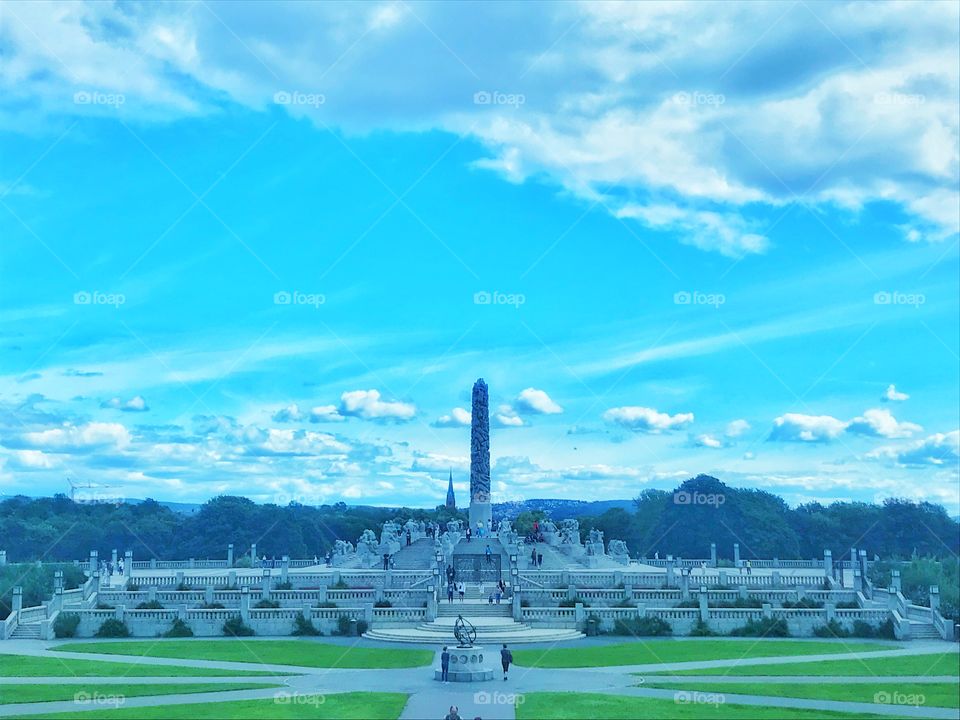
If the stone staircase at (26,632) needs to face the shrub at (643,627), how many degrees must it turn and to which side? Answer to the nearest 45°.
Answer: approximately 45° to its left

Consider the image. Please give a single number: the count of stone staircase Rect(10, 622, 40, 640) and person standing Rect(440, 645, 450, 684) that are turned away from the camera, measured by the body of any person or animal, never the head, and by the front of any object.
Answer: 1

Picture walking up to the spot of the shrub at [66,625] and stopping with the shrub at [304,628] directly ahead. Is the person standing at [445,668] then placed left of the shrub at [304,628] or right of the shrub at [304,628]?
right

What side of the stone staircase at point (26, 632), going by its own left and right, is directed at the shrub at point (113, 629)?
left

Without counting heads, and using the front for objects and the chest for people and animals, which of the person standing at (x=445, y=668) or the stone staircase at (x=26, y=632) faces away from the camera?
the person standing

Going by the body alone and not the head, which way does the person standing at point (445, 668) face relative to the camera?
away from the camera

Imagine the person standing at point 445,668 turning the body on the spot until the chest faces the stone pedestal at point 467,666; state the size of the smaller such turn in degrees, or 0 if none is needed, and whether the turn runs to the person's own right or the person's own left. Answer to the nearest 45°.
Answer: approximately 90° to the person's own right

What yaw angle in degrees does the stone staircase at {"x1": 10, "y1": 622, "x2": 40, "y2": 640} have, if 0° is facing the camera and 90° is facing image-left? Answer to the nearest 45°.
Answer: approximately 0°

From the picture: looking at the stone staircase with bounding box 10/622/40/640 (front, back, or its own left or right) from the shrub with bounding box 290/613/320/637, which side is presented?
left

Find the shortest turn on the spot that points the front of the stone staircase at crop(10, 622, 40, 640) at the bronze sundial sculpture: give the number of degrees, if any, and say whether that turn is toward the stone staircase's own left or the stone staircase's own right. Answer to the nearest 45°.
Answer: approximately 45° to the stone staircase's own left

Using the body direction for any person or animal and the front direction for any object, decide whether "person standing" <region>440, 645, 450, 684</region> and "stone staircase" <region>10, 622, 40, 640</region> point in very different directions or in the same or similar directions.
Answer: very different directions

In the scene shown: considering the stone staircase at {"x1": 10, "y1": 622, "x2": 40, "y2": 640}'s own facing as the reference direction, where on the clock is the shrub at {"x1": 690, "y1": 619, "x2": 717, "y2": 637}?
The shrub is roughly at 10 o'clock from the stone staircase.
